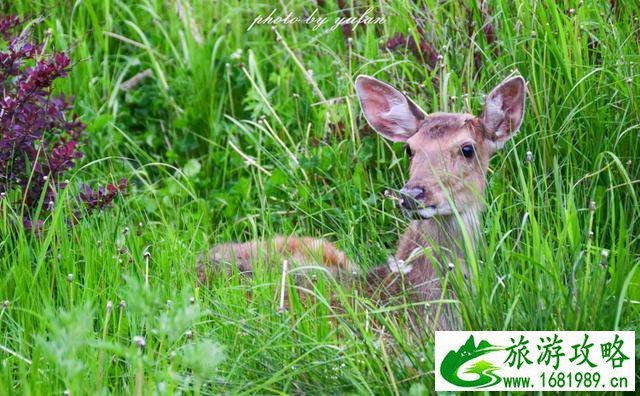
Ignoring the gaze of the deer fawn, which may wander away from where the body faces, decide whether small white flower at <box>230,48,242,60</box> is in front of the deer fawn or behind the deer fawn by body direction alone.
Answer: behind

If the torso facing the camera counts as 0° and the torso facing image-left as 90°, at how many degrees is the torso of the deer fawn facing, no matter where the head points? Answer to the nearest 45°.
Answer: approximately 315°
